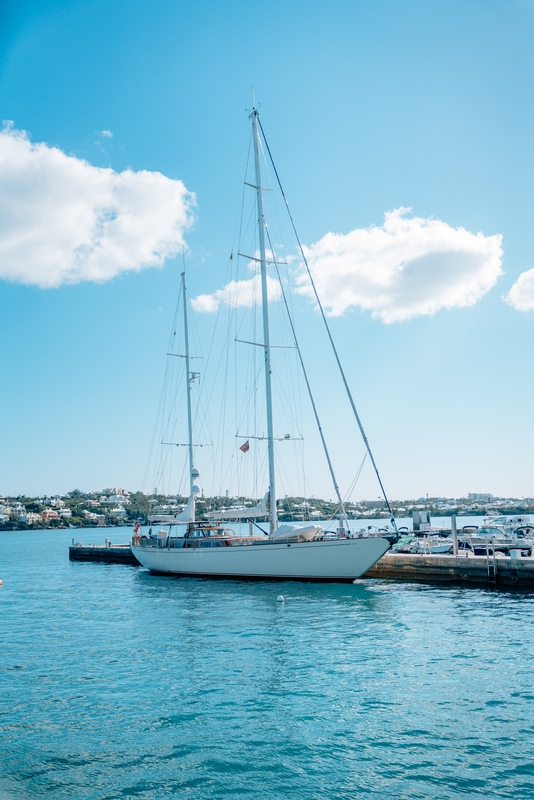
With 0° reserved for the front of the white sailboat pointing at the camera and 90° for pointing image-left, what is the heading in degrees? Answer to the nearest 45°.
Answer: approximately 315°
